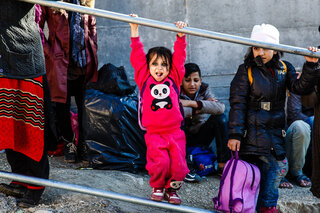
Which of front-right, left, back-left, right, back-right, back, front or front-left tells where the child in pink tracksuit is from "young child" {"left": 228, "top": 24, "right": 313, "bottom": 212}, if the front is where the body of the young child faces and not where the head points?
front-right

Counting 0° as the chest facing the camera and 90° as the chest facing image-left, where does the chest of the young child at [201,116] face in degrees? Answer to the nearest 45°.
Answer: approximately 0°

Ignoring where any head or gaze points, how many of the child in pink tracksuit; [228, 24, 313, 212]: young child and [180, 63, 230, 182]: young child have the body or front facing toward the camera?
3

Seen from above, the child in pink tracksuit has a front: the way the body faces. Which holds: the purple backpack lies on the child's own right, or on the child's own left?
on the child's own left

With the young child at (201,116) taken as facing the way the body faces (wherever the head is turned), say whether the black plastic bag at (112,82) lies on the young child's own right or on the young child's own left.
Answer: on the young child's own right

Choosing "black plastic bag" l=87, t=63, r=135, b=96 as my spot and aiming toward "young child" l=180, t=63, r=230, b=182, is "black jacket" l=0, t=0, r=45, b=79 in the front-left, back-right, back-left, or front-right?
back-right

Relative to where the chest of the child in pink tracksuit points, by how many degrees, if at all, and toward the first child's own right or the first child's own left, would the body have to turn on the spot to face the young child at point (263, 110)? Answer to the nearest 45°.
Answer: approximately 135° to the first child's own left

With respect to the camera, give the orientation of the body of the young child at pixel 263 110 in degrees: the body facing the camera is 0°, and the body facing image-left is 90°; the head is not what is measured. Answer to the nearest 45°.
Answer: approximately 0°

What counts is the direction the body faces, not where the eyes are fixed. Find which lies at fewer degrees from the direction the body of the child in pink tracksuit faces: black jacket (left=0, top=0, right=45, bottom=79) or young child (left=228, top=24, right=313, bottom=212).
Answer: the black jacket

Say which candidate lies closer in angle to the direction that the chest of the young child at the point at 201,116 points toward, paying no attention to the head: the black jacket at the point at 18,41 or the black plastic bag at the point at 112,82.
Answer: the black jacket

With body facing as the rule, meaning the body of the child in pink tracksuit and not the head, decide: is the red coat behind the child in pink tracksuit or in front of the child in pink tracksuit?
behind

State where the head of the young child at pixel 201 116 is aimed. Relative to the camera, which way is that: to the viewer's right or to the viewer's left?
to the viewer's left
